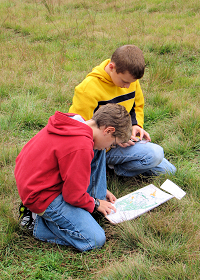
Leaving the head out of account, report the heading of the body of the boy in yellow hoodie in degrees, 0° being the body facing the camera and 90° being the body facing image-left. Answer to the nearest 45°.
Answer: approximately 315°

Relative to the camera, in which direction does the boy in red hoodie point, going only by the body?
to the viewer's right

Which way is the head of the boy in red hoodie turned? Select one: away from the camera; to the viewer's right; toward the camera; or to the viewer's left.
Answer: to the viewer's right
